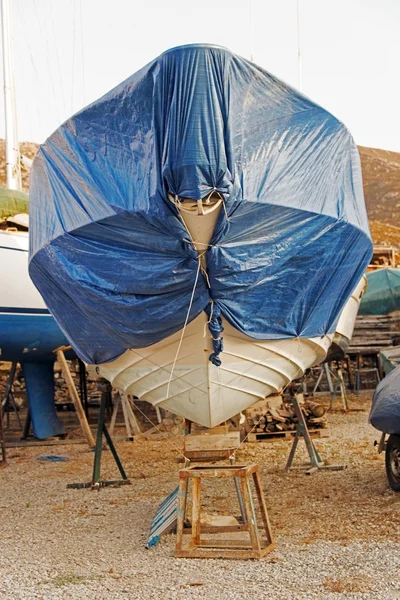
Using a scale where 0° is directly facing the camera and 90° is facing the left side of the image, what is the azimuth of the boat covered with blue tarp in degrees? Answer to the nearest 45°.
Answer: approximately 0°

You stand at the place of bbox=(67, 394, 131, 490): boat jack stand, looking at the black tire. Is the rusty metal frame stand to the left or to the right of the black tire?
right
